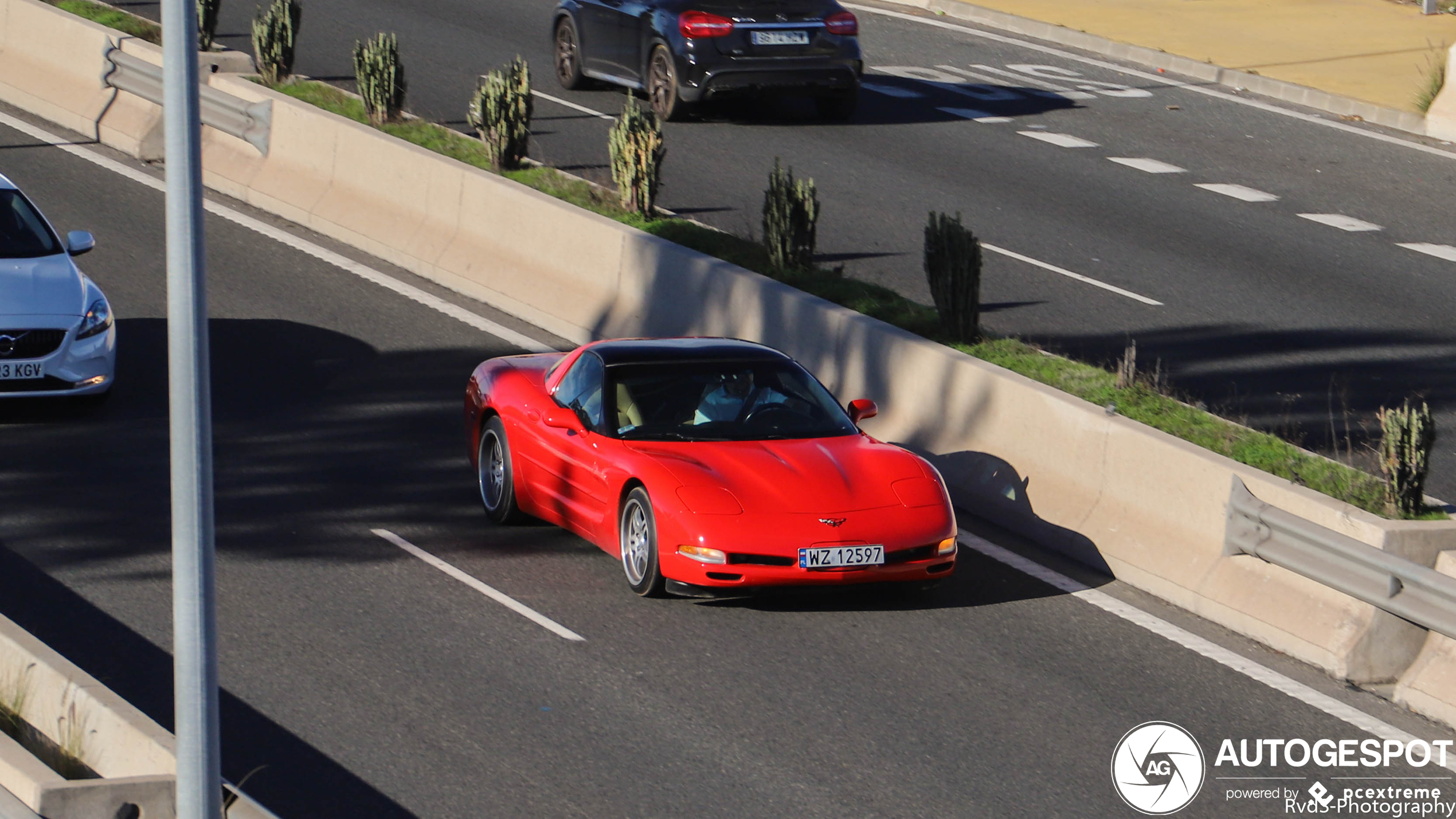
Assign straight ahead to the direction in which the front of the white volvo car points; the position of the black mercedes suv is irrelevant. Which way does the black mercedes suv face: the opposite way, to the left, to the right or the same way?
the opposite way

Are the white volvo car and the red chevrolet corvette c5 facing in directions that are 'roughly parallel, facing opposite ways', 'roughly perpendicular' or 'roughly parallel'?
roughly parallel

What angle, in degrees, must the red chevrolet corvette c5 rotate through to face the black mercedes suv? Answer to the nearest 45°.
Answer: approximately 135° to its left

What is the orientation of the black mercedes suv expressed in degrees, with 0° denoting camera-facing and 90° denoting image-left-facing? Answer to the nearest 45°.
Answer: approximately 135°

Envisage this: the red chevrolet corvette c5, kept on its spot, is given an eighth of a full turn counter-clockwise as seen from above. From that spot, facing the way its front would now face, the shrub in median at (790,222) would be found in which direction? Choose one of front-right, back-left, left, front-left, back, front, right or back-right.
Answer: left

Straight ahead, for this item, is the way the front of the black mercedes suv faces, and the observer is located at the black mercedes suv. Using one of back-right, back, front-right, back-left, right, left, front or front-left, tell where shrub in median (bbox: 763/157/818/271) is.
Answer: back-left

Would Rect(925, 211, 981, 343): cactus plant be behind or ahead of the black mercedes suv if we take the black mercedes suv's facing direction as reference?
behind

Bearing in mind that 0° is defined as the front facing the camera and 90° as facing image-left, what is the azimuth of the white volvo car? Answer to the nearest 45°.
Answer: approximately 315°

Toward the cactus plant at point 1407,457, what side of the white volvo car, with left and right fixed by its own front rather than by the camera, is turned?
front

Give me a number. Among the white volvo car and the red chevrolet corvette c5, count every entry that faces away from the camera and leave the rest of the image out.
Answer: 0

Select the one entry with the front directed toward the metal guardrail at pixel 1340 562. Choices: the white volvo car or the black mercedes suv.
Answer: the white volvo car

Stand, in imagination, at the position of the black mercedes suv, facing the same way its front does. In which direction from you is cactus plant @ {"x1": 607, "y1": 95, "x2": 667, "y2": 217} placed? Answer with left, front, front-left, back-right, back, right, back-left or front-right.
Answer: back-left

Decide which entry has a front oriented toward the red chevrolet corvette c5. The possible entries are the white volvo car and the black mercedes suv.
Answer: the white volvo car

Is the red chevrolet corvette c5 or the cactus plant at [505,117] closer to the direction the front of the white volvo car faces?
the red chevrolet corvette c5
